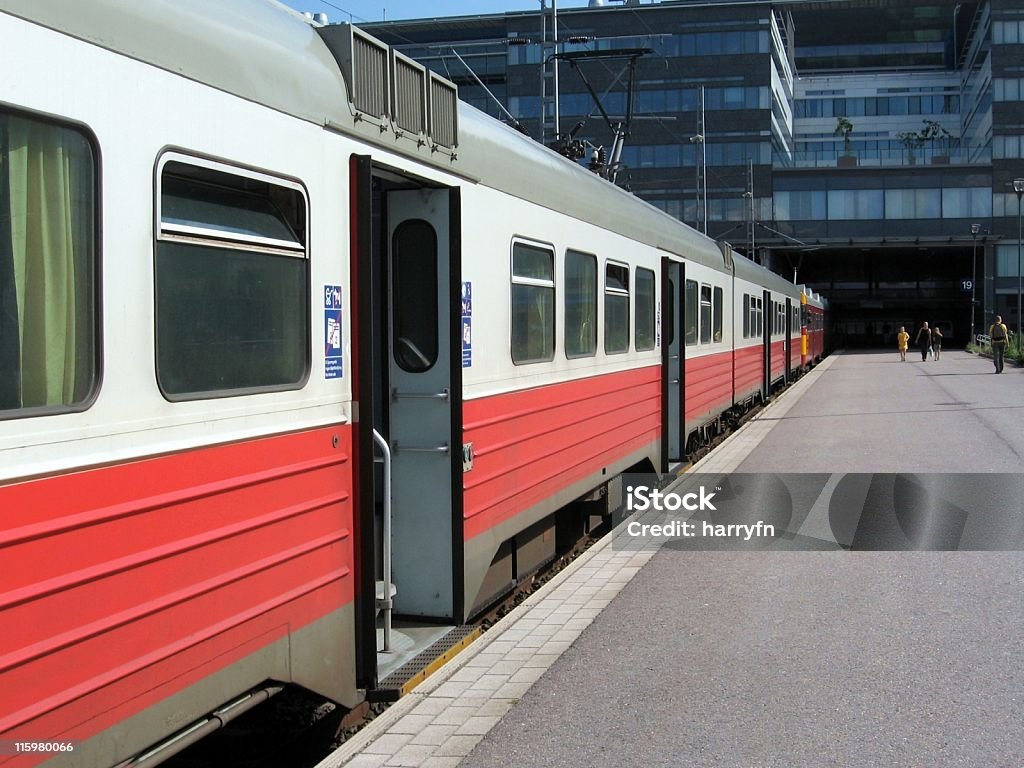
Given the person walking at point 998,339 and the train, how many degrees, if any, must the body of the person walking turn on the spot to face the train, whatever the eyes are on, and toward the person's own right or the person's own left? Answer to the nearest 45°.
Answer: approximately 180°

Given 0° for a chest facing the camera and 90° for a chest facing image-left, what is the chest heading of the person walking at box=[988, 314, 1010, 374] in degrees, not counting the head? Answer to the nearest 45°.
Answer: approximately 180°
